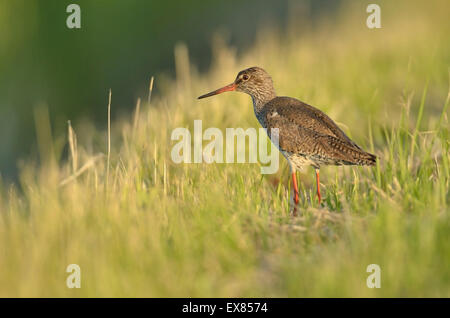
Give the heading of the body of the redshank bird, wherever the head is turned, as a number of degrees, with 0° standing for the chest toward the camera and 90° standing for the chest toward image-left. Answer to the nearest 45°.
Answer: approximately 90°
